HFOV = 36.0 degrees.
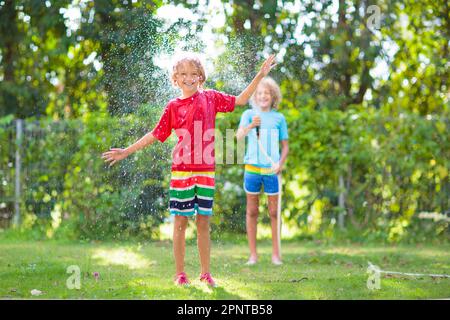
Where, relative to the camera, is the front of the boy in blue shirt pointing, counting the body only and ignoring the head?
toward the camera

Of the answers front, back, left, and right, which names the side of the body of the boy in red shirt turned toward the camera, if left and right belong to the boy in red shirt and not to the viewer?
front

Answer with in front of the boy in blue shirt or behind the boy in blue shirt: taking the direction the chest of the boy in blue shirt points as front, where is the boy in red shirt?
in front

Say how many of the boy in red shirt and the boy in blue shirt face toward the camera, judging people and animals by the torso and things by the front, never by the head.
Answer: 2

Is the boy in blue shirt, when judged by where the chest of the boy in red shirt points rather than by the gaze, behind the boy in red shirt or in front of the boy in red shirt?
behind
